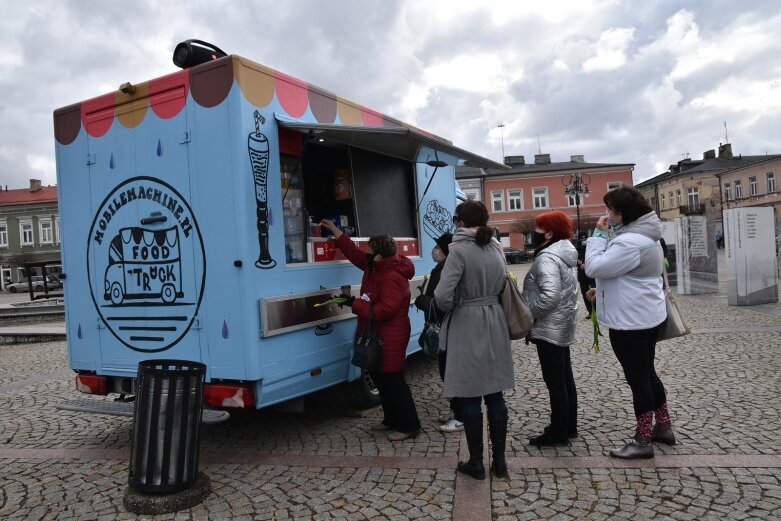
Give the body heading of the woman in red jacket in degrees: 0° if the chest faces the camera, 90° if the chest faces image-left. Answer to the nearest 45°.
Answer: approximately 90°

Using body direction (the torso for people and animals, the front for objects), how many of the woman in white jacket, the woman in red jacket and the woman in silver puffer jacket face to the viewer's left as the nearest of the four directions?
3

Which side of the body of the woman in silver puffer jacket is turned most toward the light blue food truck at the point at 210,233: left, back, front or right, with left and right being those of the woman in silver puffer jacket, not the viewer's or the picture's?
front

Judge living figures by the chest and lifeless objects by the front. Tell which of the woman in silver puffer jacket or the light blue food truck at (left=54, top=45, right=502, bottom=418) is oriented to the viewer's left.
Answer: the woman in silver puffer jacket

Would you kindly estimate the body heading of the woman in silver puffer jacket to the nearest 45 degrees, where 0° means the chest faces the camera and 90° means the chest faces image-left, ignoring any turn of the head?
approximately 90°

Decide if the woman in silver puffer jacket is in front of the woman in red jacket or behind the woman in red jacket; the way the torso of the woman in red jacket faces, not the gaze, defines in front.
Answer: behind

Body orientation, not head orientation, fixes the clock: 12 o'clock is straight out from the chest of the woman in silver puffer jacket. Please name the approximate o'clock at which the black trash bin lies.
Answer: The black trash bin is roughly at 11 o'clock from the woman in silver puffer jacket.

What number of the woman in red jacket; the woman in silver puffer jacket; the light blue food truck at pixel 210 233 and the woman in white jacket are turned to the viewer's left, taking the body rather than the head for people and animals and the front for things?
3

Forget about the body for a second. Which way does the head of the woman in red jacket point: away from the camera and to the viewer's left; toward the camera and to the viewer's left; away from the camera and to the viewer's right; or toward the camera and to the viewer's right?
away from the camera and to the viewer's left

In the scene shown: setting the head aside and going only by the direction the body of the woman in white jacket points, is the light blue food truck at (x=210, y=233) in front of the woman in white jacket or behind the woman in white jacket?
in front

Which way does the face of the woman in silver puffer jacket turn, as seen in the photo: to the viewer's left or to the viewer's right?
to the viewer's left

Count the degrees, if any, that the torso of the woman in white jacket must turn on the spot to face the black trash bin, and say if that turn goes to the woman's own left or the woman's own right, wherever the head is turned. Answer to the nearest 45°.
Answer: approximately 45° to the woman's own left

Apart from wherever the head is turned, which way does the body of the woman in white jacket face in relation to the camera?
to the viewer's left

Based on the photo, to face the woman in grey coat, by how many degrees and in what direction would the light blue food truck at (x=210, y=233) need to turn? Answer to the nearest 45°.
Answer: approximately 90° to its right
